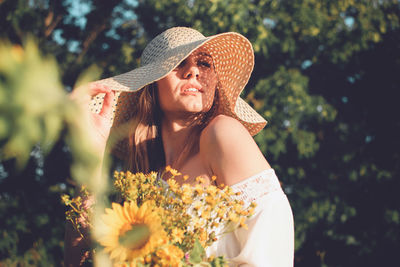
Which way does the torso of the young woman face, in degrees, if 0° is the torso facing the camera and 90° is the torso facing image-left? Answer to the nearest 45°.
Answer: approximately 45°
